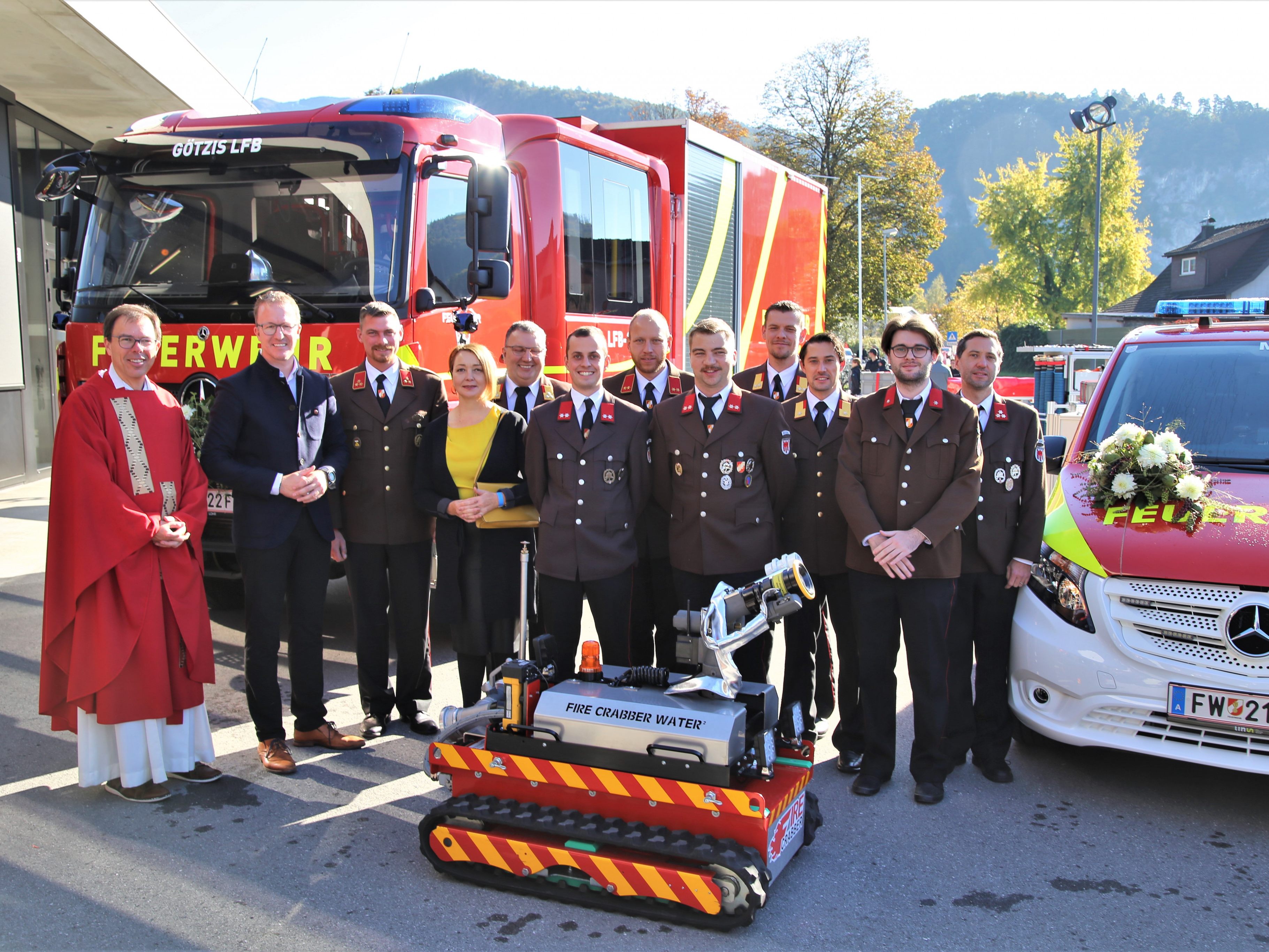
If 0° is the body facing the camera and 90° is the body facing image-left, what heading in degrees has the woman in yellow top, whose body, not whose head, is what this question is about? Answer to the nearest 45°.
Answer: approximately 0°

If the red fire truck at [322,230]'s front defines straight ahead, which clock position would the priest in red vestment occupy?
The priest in red vestment is roughly at 11 o'clock from the red fire truck.

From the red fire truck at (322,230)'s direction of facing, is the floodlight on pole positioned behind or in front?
behind

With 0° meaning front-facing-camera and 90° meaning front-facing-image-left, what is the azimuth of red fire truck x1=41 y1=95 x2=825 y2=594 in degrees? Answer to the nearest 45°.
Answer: approximately 45°

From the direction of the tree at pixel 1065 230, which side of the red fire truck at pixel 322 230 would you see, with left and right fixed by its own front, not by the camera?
back

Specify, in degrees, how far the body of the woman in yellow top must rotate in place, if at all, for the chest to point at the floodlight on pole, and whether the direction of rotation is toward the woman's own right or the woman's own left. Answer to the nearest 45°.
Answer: approximately 135° to the woman's own left

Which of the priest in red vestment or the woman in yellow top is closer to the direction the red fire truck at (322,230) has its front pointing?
the priest in red vestment

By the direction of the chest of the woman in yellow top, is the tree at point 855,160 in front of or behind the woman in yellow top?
behind
